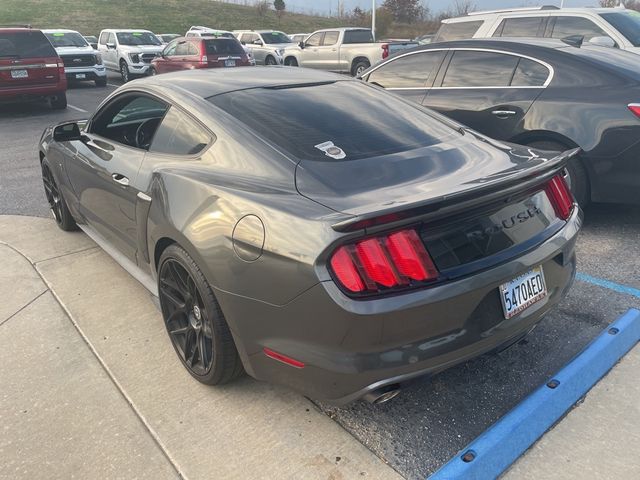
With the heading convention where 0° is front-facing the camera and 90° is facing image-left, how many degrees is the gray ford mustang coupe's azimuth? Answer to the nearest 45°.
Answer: approximately 135°

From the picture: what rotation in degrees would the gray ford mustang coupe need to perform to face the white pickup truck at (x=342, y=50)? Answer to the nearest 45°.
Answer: approximately 45° to its right

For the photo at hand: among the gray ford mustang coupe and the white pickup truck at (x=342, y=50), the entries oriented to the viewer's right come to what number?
0
